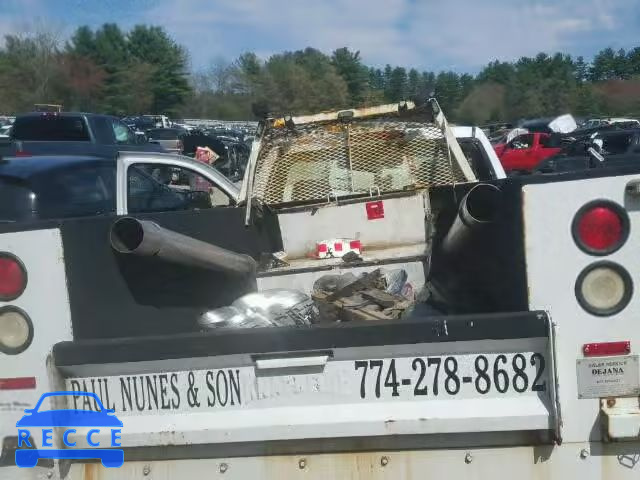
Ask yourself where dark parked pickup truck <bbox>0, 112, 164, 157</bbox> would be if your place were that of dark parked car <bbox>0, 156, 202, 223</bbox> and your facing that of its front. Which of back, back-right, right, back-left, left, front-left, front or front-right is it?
left

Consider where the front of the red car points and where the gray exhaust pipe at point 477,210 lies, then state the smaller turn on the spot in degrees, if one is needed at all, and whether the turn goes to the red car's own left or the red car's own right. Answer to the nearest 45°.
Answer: approximately 90° to the red car's own left

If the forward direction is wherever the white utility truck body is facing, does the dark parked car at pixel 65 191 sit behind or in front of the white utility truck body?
in front

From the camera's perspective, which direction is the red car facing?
to the viewer's left

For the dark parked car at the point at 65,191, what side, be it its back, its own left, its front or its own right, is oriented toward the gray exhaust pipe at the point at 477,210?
right

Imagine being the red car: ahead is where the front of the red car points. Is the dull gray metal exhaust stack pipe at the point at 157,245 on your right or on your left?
on your left

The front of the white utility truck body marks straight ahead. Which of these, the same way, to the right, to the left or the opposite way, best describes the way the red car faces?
to the left

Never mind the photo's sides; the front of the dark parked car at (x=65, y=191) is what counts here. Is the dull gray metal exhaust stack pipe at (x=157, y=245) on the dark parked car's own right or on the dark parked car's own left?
on the dark parked car's own right

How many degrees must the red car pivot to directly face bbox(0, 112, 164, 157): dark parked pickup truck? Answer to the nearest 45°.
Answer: approximately 45° to its left

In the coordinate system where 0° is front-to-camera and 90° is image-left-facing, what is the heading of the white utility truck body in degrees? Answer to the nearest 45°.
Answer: approximately 180°
